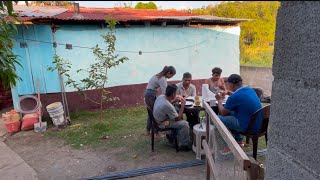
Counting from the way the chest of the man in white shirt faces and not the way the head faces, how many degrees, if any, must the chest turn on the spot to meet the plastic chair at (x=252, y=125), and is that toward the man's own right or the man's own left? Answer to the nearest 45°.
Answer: approximately 45° to the man's own left

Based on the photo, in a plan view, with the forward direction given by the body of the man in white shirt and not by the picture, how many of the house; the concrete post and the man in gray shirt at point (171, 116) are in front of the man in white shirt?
2

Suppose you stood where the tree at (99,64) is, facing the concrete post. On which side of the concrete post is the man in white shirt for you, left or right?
left

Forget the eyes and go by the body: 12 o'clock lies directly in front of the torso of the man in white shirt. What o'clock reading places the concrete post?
The concrete post is roughly at 12 o'clock from the man in white shirt.

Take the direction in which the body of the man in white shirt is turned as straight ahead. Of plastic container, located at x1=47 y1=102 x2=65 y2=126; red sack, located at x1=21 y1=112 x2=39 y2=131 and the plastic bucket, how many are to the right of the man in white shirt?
3

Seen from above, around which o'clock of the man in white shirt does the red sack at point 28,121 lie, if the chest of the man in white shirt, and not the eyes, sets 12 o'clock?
The red sack is roughly at 3 o'clock from the man in white shirt.

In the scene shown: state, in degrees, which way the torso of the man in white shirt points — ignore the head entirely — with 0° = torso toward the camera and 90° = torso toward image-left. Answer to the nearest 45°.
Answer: approximately 0°

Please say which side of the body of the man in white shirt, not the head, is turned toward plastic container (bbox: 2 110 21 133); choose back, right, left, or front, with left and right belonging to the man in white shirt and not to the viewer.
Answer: right

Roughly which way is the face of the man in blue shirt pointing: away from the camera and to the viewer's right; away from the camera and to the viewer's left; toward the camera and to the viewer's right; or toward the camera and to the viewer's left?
away from the camera and to the viewer's left

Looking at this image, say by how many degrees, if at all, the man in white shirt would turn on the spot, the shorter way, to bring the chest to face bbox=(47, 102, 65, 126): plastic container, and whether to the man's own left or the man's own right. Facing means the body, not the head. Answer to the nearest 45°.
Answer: approximately 90° to the man's own right

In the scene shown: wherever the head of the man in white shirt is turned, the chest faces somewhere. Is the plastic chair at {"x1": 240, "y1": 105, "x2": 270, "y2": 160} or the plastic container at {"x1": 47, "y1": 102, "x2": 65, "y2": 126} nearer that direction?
the plastic chair

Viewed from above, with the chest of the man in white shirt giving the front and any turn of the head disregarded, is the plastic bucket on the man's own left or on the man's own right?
on the man's own right
